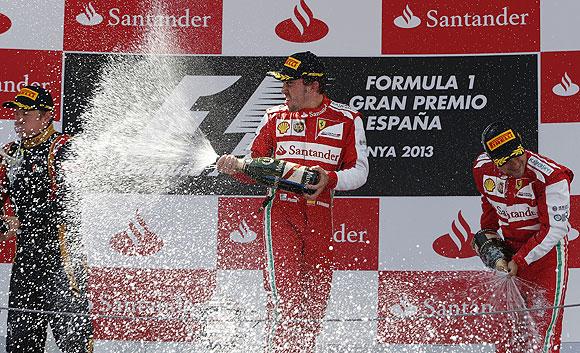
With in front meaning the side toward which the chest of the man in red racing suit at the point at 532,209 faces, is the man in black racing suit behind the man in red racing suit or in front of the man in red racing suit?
in front

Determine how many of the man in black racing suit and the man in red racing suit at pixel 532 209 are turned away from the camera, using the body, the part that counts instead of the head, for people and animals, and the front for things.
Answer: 0

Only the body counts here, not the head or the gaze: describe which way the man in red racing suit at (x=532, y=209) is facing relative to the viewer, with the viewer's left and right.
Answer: facing the viewer and to the left of the viewer
